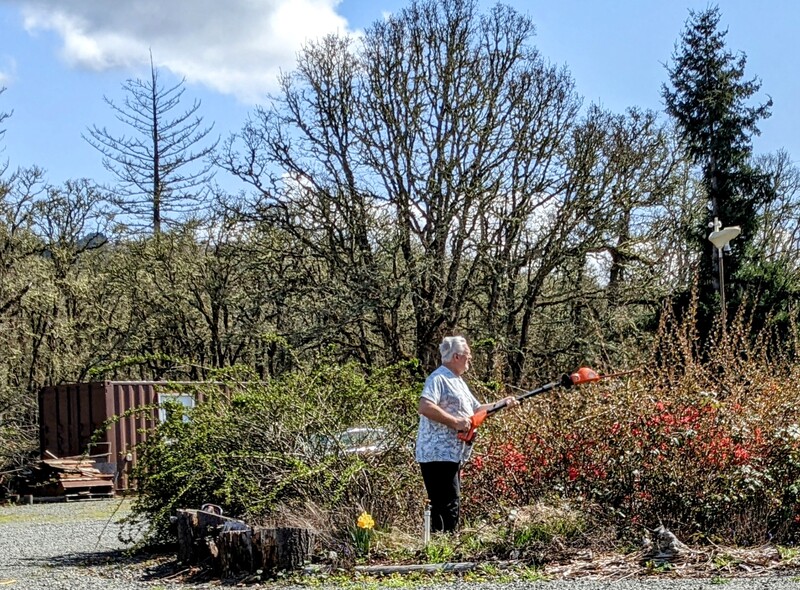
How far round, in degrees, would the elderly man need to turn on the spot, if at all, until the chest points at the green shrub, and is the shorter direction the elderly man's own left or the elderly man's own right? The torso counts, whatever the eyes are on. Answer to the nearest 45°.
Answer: approximately 135° to the elderly man's own left

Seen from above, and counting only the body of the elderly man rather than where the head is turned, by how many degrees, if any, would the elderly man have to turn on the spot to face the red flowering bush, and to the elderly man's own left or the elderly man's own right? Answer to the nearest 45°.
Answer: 0° — they already face it

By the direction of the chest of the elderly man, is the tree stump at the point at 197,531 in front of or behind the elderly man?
behind

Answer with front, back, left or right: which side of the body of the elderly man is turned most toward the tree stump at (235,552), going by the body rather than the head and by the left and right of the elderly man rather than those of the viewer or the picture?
back

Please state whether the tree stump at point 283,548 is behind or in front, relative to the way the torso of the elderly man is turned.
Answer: behind

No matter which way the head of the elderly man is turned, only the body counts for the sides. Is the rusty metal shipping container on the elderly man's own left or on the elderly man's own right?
on the elderly man's own left

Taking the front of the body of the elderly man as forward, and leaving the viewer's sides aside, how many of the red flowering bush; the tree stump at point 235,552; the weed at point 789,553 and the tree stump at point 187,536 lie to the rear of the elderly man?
2

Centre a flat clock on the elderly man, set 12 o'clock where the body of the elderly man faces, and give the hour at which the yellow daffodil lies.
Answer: The yellow daffodil is roughly at 5 o'clock from the elderly man.

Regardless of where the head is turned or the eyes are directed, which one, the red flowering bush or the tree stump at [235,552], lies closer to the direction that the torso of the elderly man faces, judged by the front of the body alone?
the red flowering bush

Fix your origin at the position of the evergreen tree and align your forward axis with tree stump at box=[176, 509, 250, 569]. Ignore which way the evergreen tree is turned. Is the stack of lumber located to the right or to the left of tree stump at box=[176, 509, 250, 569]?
right

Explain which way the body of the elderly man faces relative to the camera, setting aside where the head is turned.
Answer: to the viewer's right

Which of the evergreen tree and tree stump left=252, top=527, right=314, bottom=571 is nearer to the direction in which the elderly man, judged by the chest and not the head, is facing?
the evergreen tree

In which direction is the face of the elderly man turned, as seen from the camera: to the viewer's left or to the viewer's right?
to the viewer's right

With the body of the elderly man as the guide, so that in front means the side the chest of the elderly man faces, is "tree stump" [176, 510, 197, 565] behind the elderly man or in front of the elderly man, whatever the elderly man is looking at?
behind
